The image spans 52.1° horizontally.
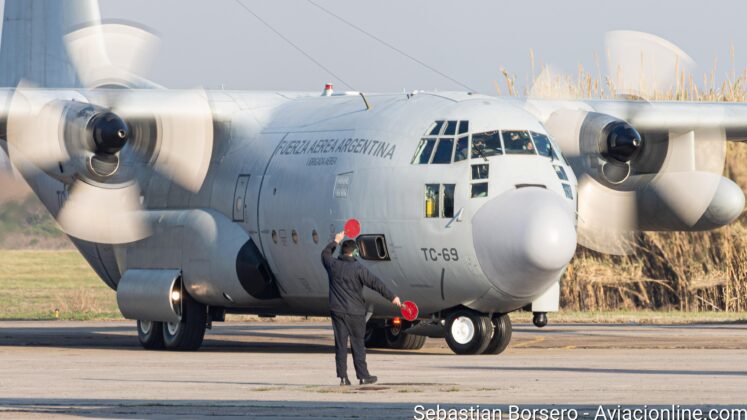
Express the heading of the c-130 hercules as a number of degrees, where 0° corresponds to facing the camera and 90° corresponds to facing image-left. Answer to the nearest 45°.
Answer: approximately 315°

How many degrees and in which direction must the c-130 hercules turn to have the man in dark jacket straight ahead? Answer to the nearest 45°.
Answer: approximately 45° to its right

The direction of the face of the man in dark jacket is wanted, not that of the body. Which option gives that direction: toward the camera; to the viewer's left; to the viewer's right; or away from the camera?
away from the camera
